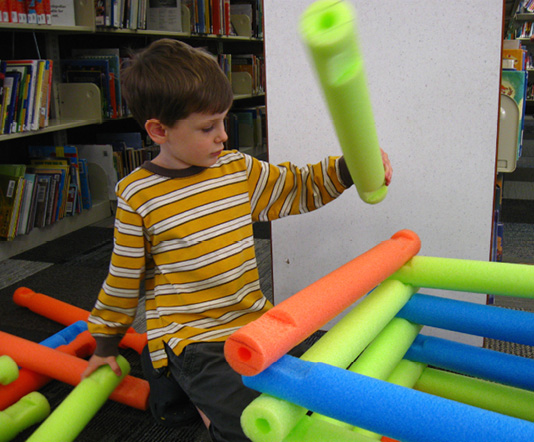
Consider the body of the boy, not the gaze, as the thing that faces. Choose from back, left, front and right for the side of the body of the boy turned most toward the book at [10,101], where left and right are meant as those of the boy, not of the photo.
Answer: back

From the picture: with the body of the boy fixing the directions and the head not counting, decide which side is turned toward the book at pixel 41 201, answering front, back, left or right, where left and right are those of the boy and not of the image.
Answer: back

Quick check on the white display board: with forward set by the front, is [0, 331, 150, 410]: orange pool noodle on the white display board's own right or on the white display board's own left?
on the white display board's own right

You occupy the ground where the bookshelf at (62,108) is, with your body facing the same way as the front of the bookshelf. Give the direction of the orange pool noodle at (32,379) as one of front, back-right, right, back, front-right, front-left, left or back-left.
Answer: front-right

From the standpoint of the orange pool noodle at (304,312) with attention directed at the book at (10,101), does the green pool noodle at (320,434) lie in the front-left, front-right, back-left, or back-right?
back-left

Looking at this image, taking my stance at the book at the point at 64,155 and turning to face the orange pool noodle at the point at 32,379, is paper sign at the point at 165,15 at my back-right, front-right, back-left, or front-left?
back-left

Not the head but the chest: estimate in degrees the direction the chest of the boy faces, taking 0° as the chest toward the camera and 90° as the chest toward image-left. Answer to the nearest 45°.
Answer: approximately 315°

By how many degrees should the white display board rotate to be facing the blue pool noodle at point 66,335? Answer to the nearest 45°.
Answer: approximately 90° to its right
